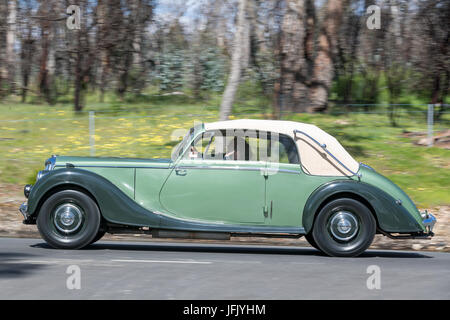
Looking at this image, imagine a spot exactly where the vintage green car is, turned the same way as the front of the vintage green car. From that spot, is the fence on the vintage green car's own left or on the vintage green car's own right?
on the vintage green car's own right

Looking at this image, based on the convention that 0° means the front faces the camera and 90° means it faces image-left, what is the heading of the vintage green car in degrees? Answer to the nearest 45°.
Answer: approximately 90°
